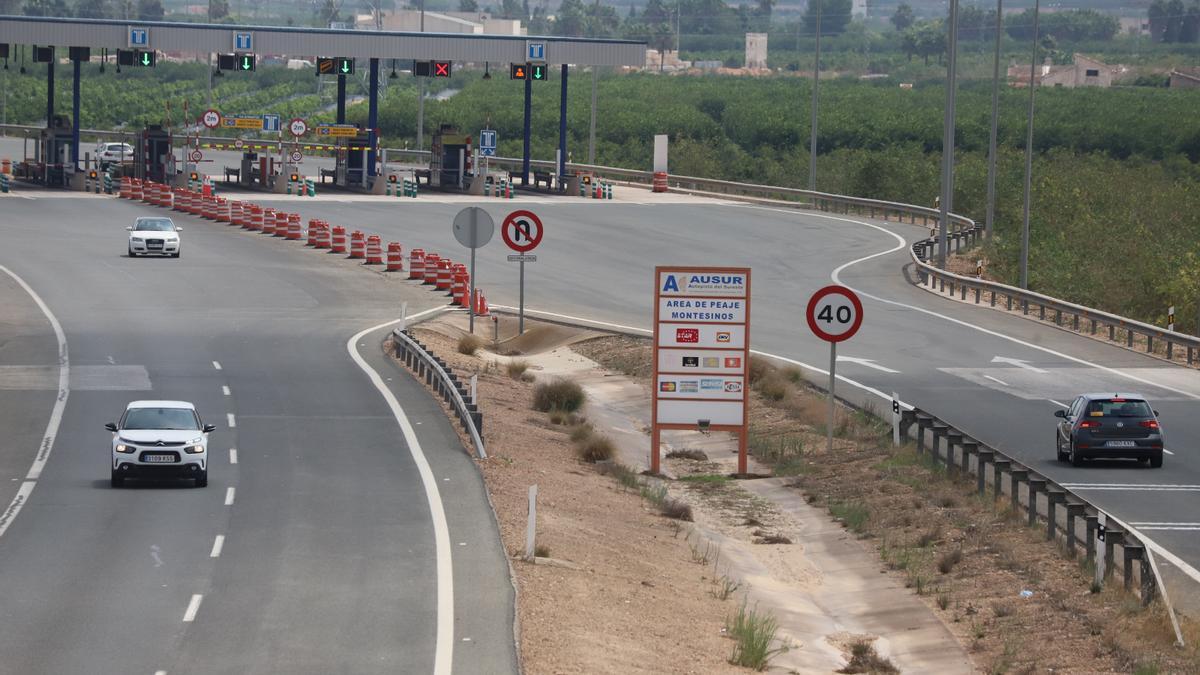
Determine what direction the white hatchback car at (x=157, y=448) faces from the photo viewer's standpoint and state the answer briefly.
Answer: facing the viewer

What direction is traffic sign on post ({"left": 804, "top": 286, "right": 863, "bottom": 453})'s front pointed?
toward the camera

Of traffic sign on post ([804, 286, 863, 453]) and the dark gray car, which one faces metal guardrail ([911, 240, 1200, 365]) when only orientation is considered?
the dark gray car

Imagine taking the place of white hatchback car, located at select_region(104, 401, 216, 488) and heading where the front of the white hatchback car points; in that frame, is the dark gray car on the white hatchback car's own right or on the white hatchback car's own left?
on the white hatchback car's own left

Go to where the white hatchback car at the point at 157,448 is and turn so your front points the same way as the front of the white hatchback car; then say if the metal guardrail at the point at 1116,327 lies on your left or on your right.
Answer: on your left

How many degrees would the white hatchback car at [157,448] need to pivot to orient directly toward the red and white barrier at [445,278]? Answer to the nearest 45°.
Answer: approximately 180°

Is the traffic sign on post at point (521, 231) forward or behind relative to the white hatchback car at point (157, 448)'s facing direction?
behind

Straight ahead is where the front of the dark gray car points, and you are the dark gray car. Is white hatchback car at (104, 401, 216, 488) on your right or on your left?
on your left

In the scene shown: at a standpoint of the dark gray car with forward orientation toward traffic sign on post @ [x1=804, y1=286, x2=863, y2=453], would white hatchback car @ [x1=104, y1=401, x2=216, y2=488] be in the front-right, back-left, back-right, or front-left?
front-left

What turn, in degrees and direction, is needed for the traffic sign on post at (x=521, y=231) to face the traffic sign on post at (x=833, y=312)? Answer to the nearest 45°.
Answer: approximately 45° to its left

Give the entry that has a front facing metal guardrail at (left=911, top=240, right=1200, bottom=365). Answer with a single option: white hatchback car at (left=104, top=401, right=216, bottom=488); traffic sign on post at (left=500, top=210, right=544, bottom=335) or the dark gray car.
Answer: the dark gray car

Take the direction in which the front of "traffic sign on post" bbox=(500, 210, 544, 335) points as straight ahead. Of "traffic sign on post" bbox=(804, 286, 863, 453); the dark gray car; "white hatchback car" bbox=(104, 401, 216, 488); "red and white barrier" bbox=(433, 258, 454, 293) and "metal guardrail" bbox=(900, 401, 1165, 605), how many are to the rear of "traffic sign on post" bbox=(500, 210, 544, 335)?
1

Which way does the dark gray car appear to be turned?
away from the camera
